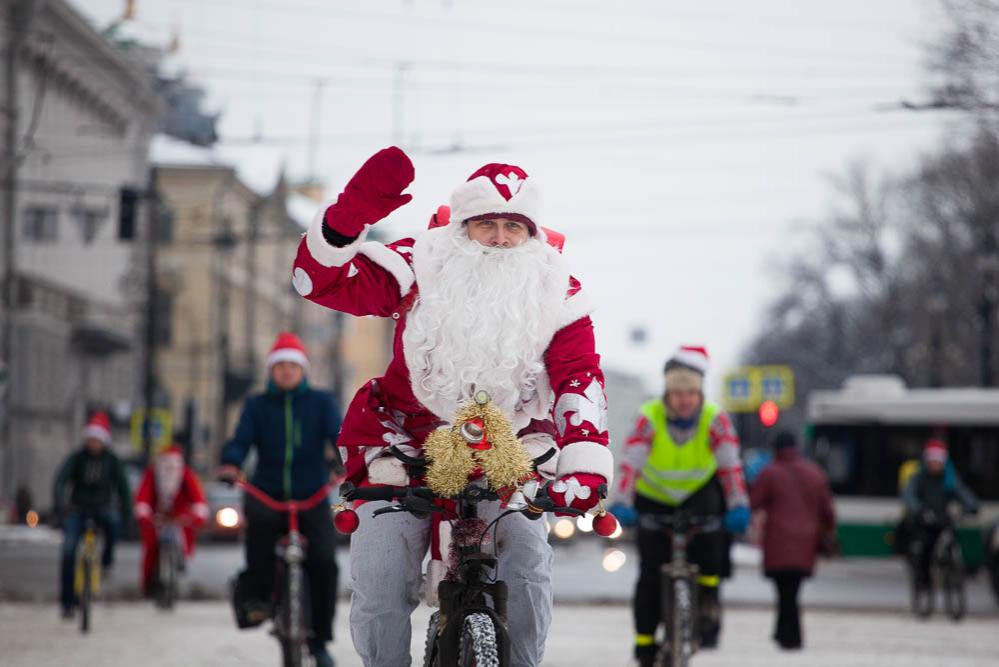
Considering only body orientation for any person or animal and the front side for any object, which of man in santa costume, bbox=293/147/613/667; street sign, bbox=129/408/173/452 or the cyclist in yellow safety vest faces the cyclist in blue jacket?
the street sign

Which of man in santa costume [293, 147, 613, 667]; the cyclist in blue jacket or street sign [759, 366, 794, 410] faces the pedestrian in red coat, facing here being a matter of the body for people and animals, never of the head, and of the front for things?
the street sign

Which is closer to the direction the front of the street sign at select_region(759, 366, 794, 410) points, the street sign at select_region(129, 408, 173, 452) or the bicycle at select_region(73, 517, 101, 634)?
the bicycle

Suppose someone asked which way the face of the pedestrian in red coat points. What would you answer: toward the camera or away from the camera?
away from the camera

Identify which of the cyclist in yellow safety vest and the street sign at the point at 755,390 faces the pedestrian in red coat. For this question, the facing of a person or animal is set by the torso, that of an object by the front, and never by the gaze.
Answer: the street sign

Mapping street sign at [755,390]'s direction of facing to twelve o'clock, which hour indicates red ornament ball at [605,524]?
The red ornament ball is roughly at 12 o'clock from the street sign.

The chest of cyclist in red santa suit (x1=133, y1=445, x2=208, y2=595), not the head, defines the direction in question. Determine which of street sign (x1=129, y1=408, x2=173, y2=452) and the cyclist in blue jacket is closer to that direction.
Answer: the cyclist in blue jacket

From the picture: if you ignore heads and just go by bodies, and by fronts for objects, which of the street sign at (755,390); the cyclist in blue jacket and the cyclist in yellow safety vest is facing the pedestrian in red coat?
the street sign

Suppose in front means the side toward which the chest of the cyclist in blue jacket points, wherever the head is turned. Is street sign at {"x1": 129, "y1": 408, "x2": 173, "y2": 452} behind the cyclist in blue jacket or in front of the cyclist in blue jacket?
behind
